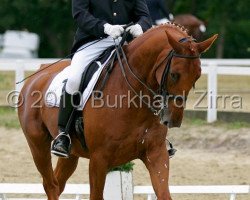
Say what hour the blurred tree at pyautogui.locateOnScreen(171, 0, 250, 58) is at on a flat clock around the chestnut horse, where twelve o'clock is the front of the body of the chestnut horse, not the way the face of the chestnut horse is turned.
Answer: The blurred tree is roughly at 8 o'clock from the chestnut horse.

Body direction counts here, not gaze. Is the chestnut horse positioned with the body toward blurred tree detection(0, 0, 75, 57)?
no

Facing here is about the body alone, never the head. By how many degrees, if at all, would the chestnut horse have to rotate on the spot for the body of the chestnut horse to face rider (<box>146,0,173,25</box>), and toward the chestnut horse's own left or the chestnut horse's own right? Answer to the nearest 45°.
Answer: approximately 135° to the chestnut horse's own left

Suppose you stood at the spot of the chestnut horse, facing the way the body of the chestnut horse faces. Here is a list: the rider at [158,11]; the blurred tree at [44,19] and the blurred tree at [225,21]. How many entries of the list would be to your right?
0

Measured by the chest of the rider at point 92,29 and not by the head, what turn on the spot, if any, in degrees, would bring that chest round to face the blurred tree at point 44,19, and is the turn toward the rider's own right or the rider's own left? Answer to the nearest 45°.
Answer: approximately 135° to the rider's own left

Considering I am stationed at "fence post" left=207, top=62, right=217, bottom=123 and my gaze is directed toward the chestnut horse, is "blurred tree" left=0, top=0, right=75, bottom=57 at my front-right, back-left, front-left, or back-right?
back-right

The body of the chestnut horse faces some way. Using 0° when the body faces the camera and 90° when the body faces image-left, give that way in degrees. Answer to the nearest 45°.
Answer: approximately 315°

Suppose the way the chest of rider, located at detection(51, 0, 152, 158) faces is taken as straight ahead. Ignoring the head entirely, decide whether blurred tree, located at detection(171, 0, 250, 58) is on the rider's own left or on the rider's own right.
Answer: on the rider's own left

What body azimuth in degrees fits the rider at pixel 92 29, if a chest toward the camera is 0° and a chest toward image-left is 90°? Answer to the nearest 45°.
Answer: approximately 315°

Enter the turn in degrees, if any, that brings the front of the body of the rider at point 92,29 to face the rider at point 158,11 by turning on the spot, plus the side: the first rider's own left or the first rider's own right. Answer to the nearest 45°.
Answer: approximately 135° to the first rider's own left
